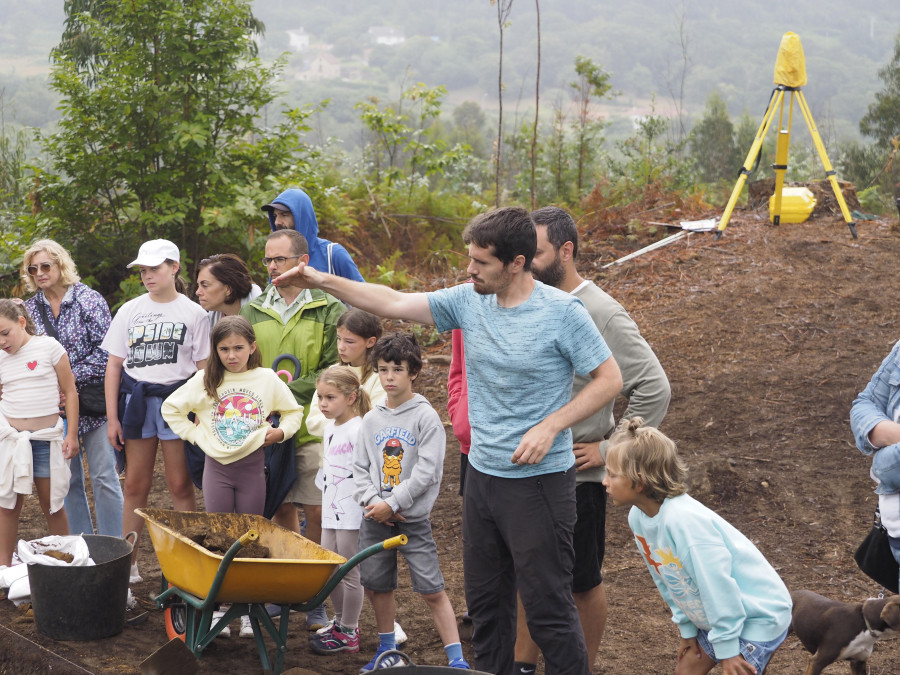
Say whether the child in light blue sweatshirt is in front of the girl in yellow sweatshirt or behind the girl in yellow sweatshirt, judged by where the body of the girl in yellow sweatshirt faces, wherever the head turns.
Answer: in front

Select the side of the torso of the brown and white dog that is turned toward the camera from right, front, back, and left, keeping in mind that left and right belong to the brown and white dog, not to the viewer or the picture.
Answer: right

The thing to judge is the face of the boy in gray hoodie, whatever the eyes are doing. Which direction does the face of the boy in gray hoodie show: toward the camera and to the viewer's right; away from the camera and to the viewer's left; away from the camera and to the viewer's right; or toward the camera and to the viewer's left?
toward the camera and to the viewer's left

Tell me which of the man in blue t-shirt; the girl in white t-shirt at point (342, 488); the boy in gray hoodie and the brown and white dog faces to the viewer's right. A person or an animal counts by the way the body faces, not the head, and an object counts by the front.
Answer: the brown and white dog

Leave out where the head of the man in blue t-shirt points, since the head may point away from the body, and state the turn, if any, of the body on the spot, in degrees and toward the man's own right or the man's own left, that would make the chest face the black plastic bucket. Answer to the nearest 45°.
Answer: approximately 90° to the man's own right

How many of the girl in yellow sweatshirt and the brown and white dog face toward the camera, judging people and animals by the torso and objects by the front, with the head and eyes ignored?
1

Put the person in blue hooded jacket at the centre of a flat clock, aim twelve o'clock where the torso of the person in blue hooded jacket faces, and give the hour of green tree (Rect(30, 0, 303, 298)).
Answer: The green tree is roughly at 4 o'clock from the person in blue hooded jacket.

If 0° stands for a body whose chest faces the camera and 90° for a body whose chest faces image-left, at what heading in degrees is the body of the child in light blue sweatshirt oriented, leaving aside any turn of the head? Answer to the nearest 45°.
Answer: approximately 45°

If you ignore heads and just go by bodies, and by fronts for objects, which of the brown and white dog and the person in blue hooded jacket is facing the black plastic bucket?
the person in blue hooded jacket

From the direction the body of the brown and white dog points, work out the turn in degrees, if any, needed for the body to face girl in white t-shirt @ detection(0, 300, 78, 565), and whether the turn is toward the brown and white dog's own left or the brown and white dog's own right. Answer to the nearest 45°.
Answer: approximately 180°

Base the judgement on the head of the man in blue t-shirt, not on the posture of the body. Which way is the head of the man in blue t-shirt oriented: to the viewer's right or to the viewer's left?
to the viewer's left

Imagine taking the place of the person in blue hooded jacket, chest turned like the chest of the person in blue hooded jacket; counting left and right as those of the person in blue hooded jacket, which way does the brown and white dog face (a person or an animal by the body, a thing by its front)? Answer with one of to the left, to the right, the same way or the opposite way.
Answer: to the left
